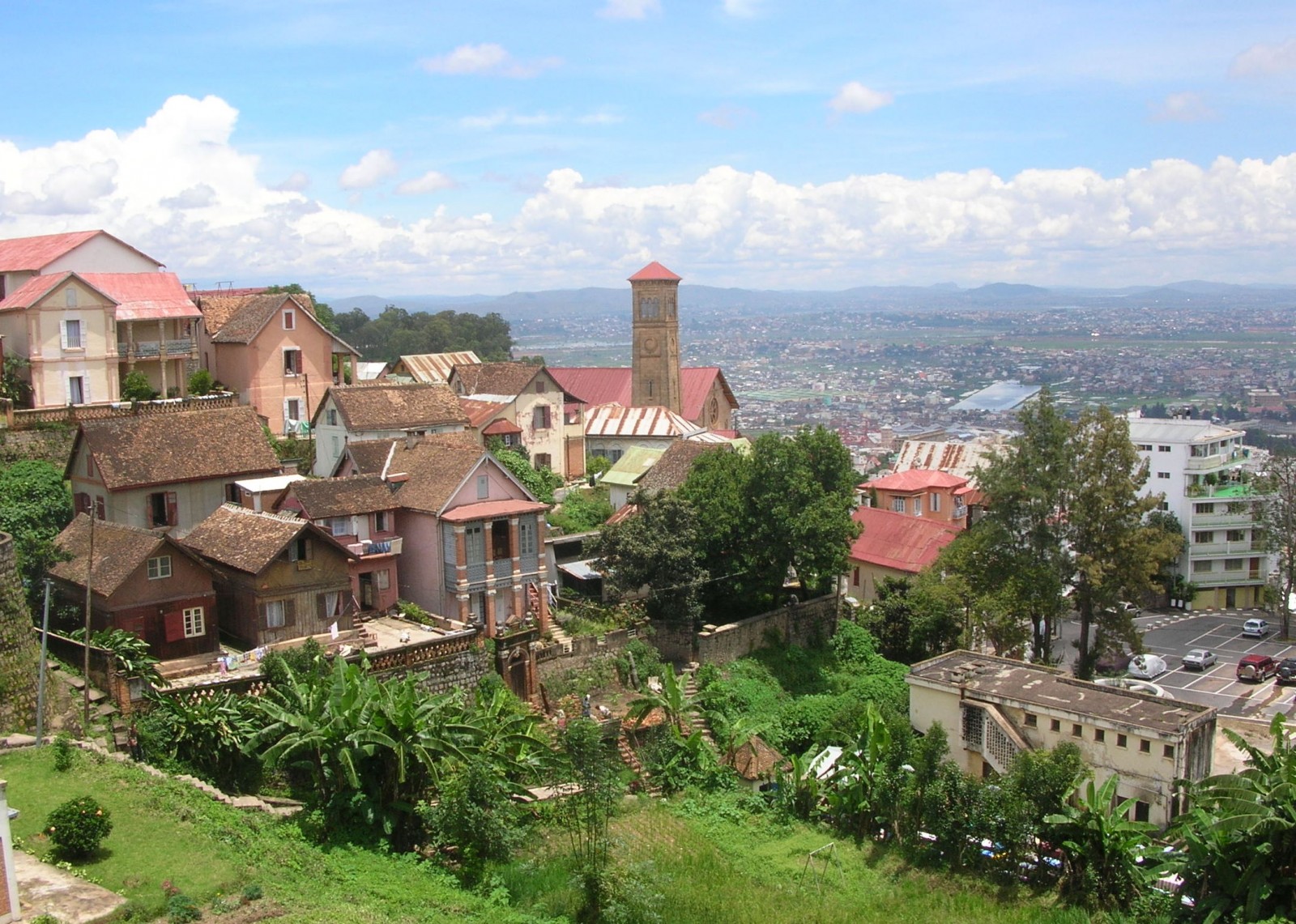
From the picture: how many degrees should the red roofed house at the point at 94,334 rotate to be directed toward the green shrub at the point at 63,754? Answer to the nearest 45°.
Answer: approximately 45° to its right

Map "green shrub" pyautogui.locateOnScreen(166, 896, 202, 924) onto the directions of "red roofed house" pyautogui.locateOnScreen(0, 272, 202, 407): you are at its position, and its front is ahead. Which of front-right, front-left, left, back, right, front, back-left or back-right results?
front-right

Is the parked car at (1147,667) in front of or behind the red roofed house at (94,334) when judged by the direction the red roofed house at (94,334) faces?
in front

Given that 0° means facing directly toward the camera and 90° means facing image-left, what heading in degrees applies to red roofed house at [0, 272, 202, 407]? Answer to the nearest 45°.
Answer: approximately 315°

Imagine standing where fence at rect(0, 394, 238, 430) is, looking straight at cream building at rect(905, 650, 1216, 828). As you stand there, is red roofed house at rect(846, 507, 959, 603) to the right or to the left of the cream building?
left

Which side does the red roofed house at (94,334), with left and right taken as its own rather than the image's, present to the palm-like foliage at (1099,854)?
front

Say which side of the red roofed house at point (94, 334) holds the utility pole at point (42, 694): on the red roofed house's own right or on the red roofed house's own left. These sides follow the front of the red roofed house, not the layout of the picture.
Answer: on the red roofed house's own right
